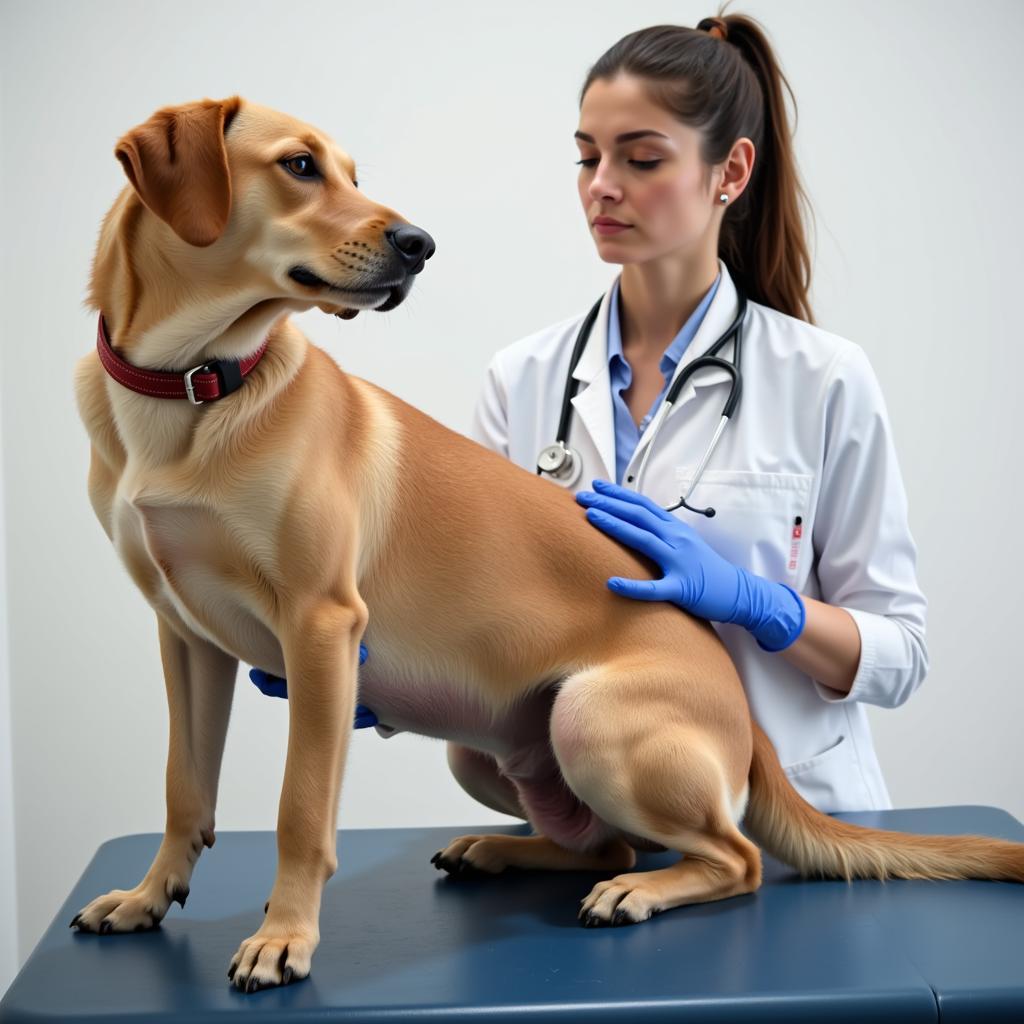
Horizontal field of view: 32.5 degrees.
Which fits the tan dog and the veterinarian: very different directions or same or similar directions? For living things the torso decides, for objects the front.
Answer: same or similar directions

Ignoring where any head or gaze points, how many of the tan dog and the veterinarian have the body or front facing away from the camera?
0

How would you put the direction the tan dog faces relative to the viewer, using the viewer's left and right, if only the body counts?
facing the viewer and to the left of the viewer

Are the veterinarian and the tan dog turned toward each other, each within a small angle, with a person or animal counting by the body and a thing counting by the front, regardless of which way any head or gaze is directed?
no

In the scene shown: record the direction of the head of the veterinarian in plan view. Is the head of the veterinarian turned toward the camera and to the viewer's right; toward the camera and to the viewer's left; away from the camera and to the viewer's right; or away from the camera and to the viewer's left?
toward the camera and to the viewer's left

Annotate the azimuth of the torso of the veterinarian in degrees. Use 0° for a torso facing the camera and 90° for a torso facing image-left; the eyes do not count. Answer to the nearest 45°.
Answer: approximately 45°

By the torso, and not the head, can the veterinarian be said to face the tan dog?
yes

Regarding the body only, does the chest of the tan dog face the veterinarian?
no
